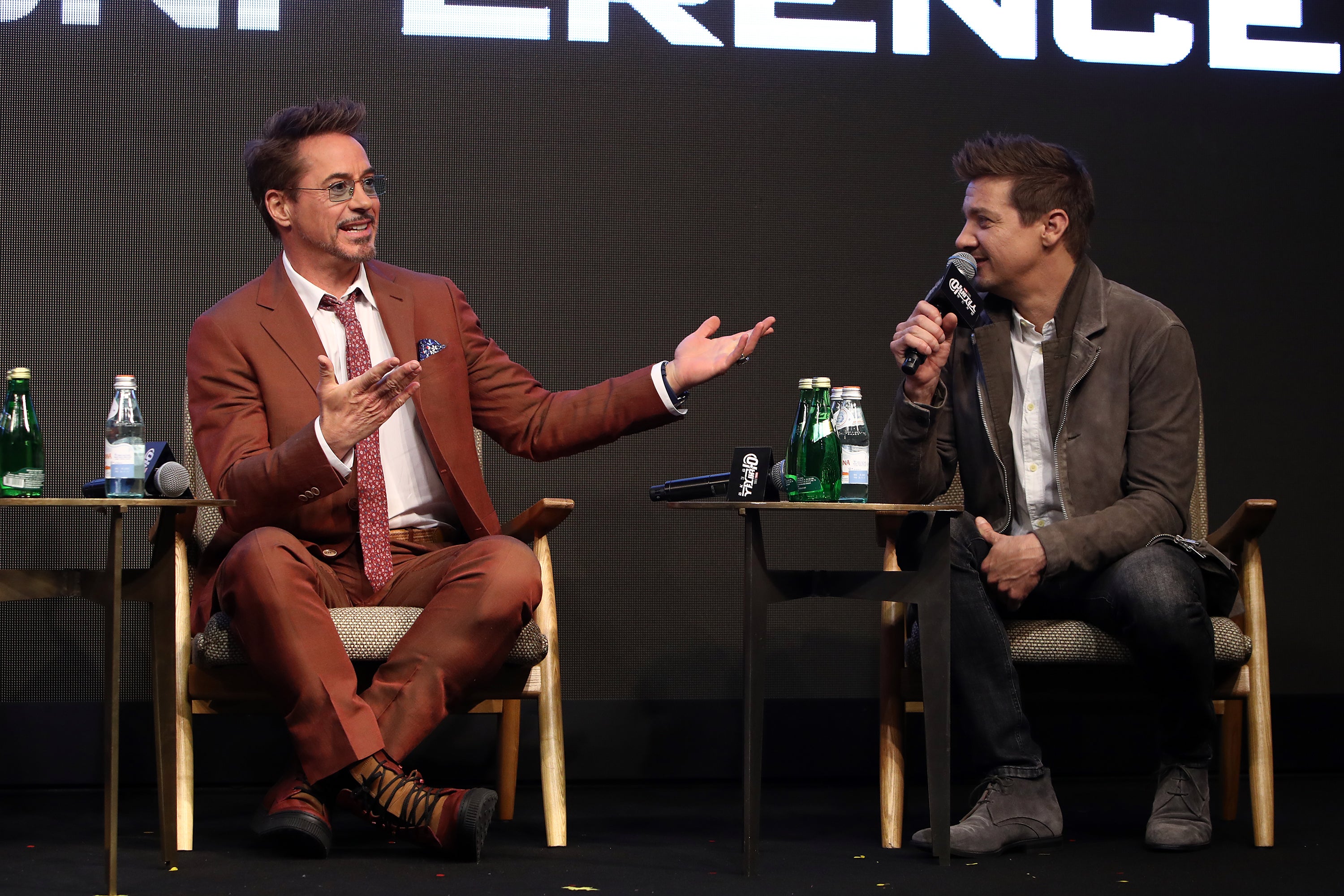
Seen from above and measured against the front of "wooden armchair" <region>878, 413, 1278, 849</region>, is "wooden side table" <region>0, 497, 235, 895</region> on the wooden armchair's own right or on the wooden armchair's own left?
on the wooden armchair's own right

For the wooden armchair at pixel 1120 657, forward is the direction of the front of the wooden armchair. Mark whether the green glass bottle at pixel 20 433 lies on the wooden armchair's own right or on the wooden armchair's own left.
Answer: on the wooden armchair's own right

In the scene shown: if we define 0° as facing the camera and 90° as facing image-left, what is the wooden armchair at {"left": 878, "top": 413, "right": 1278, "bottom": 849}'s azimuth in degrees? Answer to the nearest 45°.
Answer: approximately 0°

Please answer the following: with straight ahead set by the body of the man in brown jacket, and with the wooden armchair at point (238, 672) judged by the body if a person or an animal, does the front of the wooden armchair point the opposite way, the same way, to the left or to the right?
to the left

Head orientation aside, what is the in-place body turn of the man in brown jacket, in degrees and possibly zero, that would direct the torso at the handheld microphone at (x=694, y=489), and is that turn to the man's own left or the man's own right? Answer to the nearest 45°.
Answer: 0° — they already face it

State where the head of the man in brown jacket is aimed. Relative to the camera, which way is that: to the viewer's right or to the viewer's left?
to the viewer's left

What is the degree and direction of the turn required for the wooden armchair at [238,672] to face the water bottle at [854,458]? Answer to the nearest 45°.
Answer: approximately 90° to its left

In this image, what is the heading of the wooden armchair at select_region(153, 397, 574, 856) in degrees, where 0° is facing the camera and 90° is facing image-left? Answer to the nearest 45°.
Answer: approximately 0°

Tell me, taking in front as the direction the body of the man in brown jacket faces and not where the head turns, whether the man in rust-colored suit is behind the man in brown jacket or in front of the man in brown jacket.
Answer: in front
